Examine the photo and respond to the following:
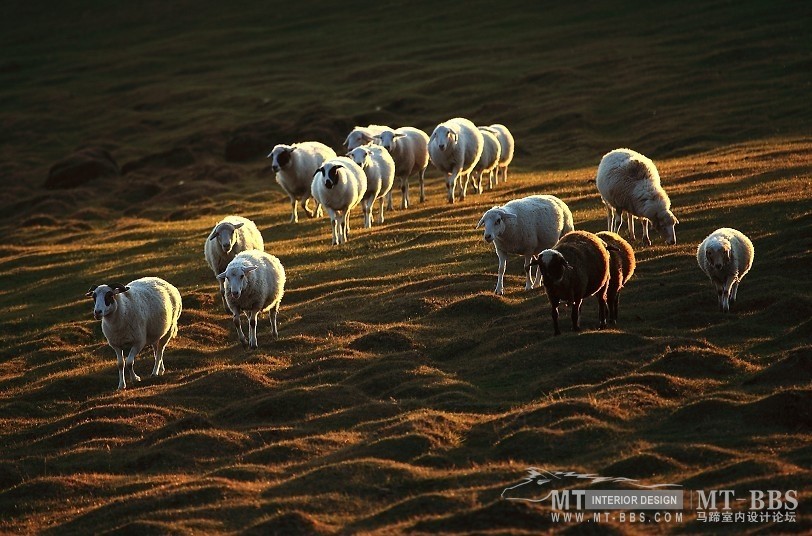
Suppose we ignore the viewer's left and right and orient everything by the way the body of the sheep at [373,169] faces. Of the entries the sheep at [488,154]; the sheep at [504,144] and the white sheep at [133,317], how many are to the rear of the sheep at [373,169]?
2

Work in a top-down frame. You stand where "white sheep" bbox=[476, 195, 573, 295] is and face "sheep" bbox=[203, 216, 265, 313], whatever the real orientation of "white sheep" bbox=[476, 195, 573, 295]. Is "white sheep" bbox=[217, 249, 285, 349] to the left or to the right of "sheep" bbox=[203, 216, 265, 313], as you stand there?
left

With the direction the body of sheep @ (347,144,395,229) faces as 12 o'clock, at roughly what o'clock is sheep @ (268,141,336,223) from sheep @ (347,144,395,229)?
sheep @ (268,141,336,223) is roughly at 3 o'clock from sheep @ (347,144,395,229).

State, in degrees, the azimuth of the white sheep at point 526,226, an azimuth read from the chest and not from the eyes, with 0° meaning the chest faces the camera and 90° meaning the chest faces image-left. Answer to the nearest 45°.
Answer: approximately 45°

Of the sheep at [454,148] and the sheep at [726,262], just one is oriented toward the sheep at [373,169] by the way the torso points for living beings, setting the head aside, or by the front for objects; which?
the sheep at [454,148]

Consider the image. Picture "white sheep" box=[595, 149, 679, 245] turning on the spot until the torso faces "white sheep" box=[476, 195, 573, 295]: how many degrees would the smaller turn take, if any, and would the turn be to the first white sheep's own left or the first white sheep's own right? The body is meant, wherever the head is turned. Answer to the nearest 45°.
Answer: approximately 90° to the first white sheep's own right

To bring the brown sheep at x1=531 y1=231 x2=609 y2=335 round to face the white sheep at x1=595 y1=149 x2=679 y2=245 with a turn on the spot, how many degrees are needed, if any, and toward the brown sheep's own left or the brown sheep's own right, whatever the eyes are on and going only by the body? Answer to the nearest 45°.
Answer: approximately 135° to the brown sheep's own right

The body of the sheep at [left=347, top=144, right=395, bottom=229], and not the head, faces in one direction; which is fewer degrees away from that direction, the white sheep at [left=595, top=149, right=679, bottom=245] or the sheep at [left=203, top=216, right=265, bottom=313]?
the sheep
